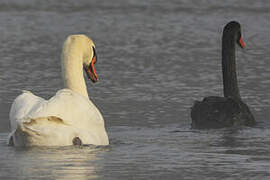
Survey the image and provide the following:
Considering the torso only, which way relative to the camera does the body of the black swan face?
to the viewer's right
